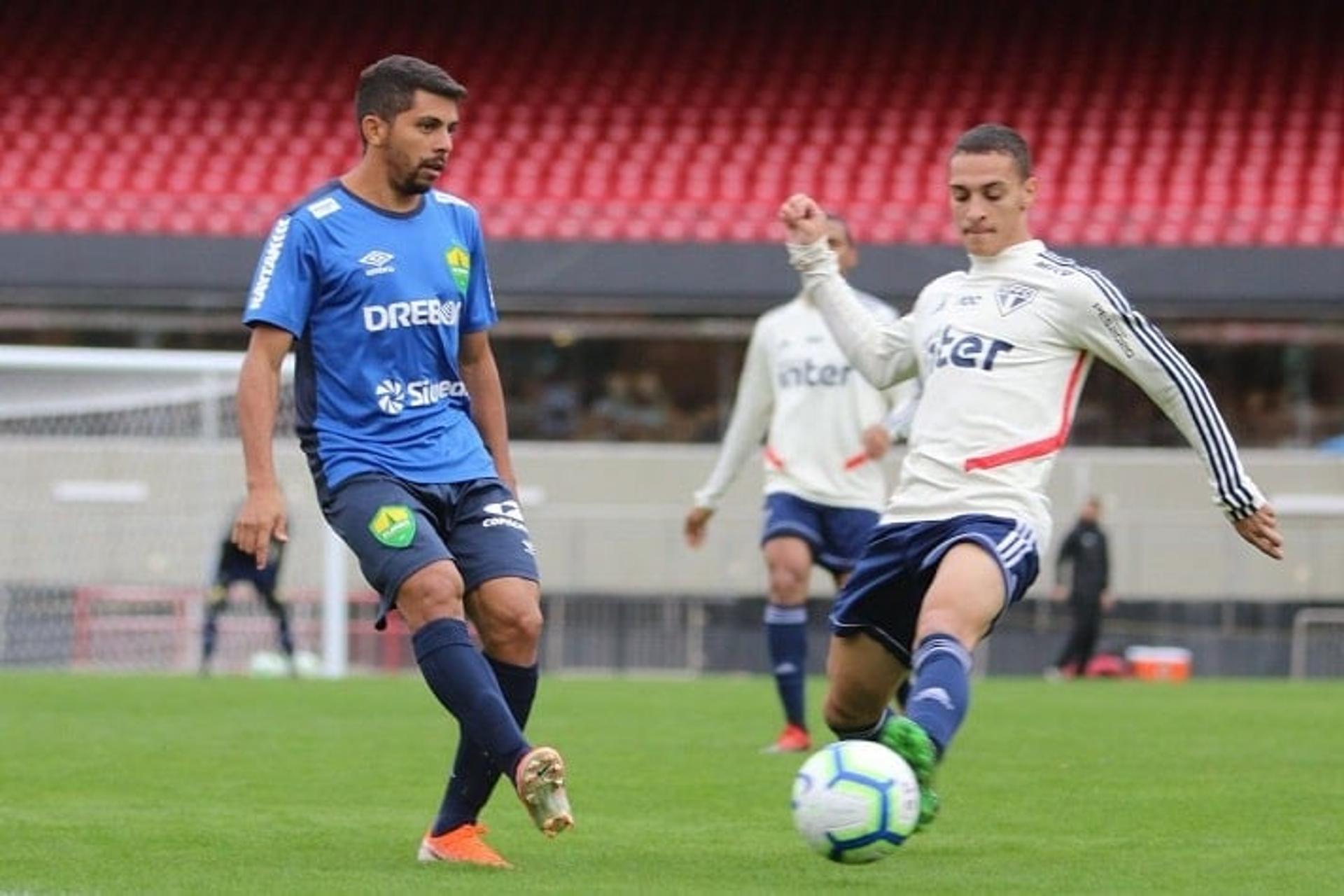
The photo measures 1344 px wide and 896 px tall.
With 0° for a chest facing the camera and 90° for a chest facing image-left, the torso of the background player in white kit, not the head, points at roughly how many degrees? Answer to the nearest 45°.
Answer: approximately 0°

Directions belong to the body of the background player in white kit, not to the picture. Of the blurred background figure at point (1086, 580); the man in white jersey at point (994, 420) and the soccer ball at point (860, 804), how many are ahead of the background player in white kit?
2
